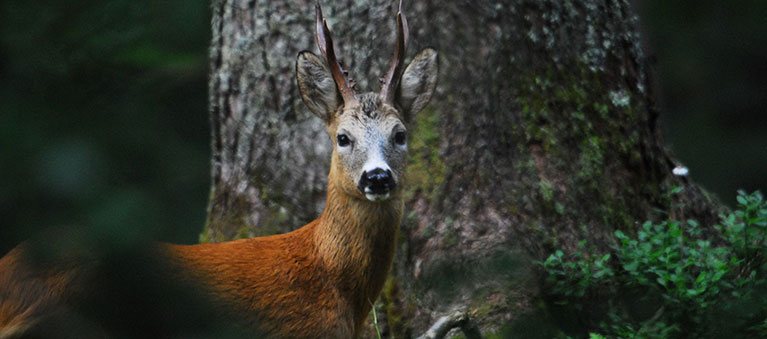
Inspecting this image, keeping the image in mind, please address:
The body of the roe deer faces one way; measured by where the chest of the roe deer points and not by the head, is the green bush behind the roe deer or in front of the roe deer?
in front

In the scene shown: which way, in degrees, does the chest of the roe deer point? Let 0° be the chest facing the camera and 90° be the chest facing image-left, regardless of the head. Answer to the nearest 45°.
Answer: approximately 270°
